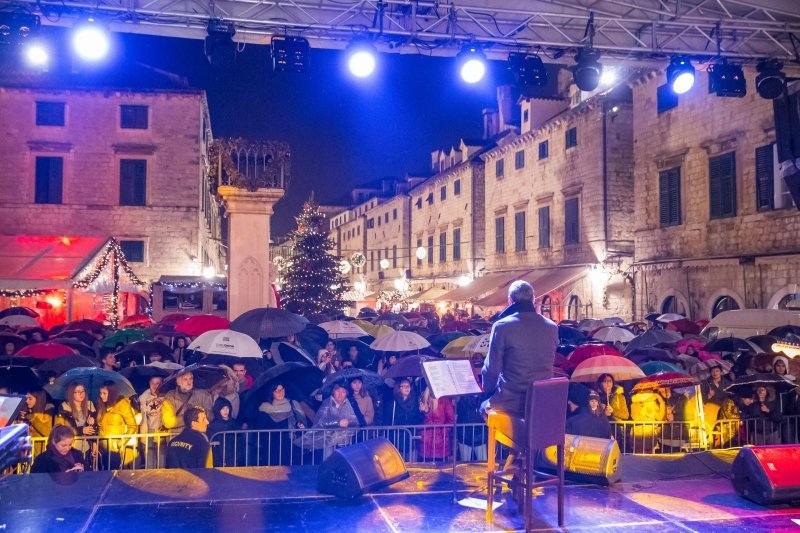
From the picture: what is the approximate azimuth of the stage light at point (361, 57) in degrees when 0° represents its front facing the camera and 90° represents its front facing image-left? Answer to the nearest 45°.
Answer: approximately 0°

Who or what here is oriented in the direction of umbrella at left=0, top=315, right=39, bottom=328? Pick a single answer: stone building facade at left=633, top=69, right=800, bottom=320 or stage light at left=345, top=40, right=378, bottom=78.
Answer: the stone building facade

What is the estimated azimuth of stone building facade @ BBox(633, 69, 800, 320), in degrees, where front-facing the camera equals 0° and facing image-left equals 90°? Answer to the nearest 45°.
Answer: approximately 45°

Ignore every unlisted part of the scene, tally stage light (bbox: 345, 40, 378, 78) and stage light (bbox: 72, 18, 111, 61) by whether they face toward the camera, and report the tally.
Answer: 2

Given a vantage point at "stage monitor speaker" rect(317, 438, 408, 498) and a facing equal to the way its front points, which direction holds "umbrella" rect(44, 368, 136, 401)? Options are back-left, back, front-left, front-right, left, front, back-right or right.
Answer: back

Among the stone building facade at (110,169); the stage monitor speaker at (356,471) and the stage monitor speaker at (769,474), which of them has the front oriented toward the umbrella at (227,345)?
the stone building facade
